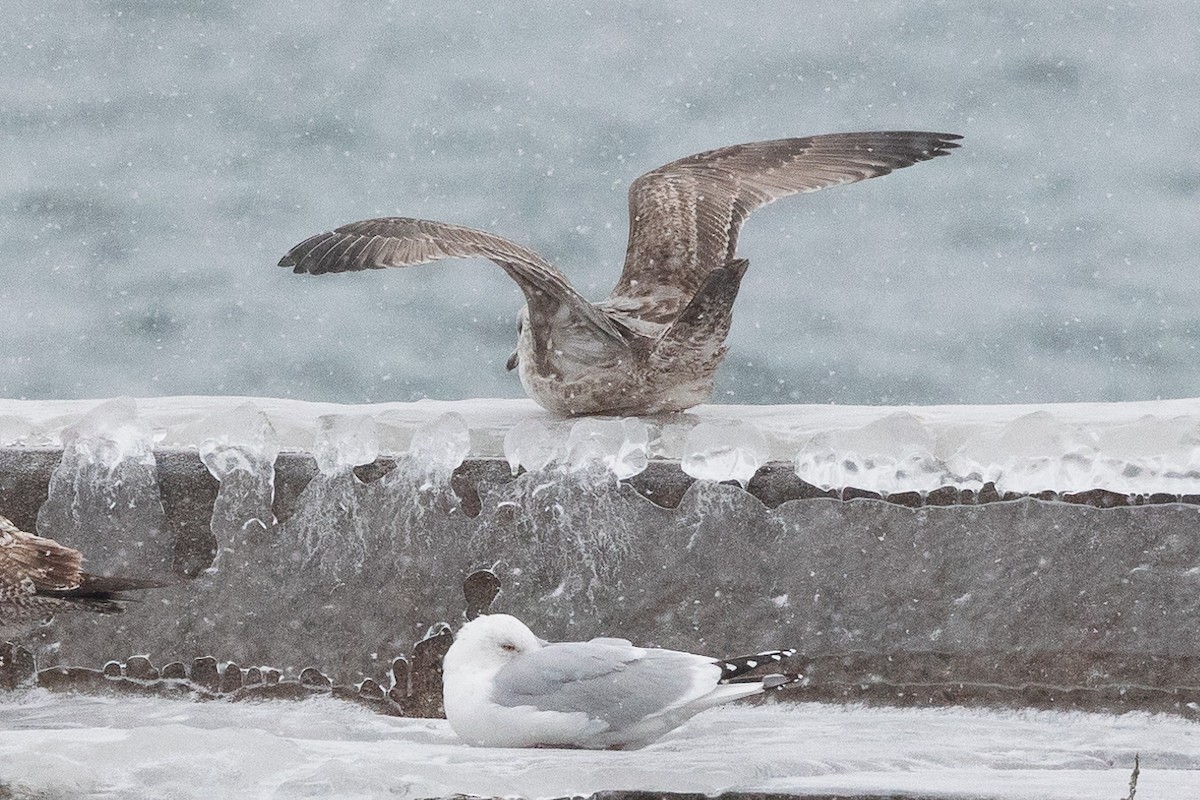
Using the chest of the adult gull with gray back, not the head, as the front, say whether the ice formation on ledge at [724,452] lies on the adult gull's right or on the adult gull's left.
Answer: on the adult gull's right

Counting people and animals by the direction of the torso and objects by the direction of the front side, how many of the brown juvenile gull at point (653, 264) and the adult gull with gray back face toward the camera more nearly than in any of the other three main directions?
0

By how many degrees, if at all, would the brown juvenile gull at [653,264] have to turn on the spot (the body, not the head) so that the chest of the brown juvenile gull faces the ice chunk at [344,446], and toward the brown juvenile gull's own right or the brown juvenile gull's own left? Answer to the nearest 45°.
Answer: approximately 90° to the brown juvenile gull's own left

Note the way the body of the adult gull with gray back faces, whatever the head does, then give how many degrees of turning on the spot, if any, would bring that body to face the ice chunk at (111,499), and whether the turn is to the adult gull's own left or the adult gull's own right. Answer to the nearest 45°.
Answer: approximately 45° to the adult gull's own right

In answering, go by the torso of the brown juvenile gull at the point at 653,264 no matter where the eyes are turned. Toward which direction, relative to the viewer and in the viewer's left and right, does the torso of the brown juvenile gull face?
facing away from the viewer and to the left of the viewer

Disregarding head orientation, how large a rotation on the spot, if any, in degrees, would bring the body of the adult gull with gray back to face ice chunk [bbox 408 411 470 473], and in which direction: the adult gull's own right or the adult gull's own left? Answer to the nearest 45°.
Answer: approximately 45° to the adult gull's own right

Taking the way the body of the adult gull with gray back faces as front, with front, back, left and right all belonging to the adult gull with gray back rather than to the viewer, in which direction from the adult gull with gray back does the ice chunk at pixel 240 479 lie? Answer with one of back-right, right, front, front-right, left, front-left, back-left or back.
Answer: front-right

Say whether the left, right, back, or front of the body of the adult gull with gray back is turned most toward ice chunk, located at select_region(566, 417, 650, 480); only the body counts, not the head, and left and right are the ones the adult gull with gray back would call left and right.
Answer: right

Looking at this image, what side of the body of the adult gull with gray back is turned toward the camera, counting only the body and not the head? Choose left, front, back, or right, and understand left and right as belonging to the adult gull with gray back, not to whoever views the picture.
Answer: left

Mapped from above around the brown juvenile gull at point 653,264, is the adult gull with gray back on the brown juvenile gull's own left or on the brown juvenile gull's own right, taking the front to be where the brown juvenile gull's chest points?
on the brown juvenile gull's own left

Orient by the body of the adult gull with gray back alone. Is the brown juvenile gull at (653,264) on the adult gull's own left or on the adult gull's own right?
on the adult gull's own right
